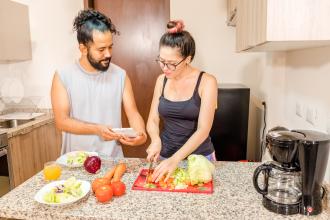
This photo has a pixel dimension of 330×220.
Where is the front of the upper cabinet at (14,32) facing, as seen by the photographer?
facing the viewer and to the right of the viewer

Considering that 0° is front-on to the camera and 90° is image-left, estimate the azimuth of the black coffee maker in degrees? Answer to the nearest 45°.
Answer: approximately 90°

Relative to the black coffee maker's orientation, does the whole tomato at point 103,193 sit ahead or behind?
ahead

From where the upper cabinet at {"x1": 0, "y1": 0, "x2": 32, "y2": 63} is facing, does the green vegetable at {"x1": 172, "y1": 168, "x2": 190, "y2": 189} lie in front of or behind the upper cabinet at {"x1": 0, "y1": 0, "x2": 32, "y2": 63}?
in front

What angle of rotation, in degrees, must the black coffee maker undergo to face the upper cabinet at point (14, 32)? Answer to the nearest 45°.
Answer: approximately 45° to its right

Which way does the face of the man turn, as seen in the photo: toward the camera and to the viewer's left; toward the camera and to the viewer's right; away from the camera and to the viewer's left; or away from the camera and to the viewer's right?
toward the camera and to the viewer's right
